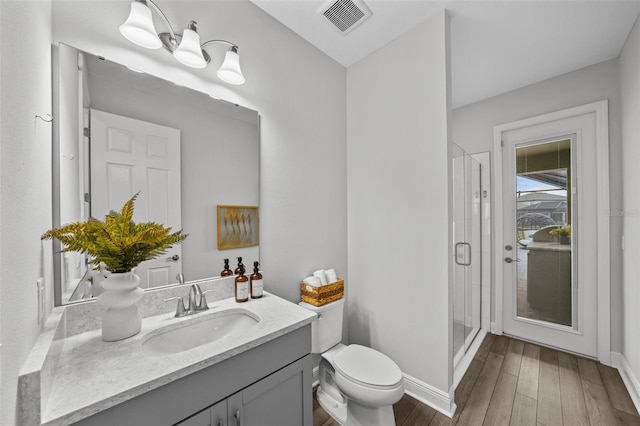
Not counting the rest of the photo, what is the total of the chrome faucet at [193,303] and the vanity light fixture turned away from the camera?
0

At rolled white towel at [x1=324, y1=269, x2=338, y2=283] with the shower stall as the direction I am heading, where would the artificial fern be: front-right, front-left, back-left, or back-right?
back-right

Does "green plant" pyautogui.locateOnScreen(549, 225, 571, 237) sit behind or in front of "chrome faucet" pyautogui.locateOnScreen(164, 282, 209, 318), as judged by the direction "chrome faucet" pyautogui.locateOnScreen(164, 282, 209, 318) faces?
in front

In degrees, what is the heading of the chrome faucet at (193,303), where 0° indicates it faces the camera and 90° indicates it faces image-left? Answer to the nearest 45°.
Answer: approximately 315°

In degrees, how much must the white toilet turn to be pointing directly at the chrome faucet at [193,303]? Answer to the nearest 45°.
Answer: approximately 90° to its right

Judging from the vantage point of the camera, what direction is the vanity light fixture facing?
facing the viewer and to the right of the viewer

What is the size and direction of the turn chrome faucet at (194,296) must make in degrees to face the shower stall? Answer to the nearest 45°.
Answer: approximately 45° to its left
